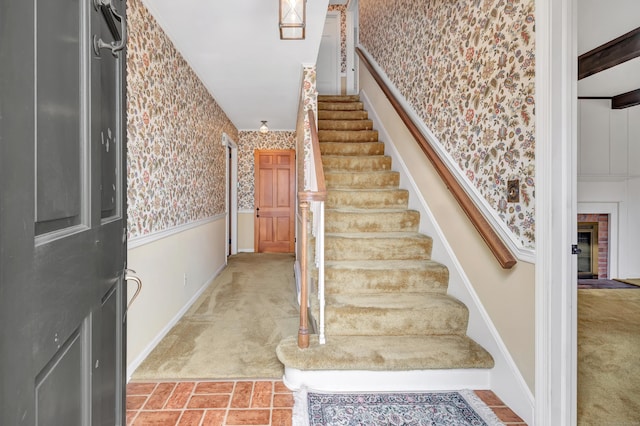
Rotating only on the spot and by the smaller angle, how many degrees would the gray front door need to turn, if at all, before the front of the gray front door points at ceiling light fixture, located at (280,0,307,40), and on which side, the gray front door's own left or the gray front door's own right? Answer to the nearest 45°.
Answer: approximately 90° to the gray front door's own left

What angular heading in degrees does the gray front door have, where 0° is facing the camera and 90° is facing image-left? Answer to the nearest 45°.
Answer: approximately 315°

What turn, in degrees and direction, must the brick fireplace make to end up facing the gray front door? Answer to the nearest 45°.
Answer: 0° — it already faces it

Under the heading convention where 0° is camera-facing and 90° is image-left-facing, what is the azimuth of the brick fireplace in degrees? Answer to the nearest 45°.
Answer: approximately 0°

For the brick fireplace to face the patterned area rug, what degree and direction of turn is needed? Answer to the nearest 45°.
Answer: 0° — it already faces it
